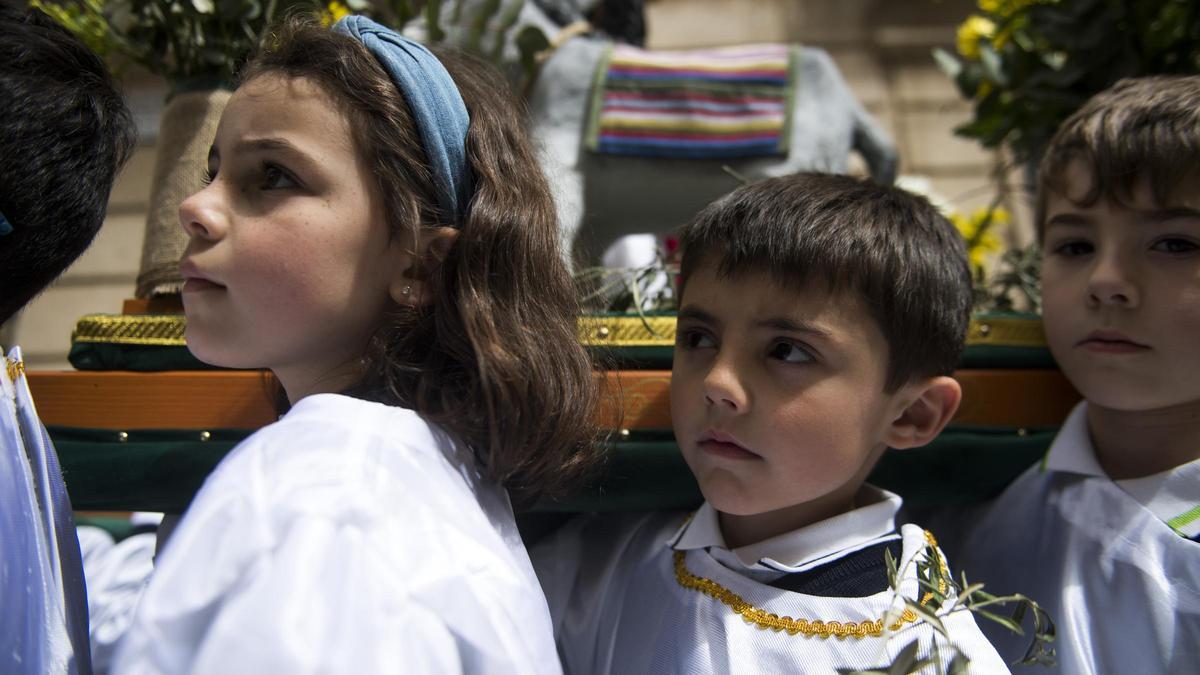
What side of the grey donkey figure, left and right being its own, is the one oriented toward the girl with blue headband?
left

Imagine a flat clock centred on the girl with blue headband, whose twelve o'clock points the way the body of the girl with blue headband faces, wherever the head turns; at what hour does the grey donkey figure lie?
The grey donkey figure is roughly at 4 o'clock from the girl with blue headband.

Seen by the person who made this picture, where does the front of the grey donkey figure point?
facing to the left of the viewer

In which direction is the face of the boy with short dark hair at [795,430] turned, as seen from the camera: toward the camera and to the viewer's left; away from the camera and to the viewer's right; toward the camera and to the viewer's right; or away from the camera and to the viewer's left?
toward the camera and to the viewer's left

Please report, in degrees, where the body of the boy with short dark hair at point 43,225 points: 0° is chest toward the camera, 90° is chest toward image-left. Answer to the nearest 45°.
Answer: approximately 90°

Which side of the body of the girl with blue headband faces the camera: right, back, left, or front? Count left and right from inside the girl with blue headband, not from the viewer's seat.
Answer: left

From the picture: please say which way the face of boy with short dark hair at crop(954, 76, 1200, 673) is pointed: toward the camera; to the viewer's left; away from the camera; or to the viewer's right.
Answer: toward the camera

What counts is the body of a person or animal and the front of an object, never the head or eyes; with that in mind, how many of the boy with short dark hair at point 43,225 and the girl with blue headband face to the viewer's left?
2

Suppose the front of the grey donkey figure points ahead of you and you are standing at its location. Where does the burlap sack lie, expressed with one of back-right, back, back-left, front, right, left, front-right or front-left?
front-left

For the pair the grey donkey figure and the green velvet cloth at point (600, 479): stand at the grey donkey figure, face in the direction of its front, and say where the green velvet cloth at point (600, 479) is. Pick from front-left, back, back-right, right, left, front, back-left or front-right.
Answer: left

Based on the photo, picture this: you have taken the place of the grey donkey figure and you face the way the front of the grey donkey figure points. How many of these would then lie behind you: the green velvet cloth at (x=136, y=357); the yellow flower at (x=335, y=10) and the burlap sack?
0

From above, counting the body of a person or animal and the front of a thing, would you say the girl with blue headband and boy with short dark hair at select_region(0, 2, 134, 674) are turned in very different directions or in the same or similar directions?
same or similar directions
